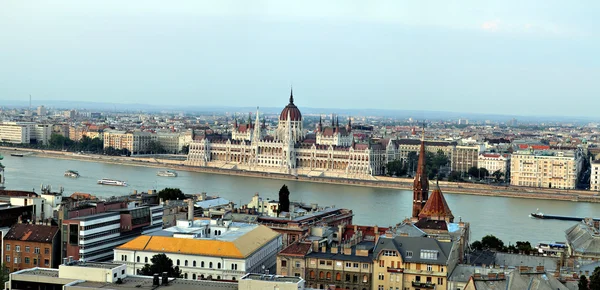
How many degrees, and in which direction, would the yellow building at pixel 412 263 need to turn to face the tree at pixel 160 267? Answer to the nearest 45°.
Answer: approximately 90° to its right

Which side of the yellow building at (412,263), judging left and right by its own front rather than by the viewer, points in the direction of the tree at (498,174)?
back

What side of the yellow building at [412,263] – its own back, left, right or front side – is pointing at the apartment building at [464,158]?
back

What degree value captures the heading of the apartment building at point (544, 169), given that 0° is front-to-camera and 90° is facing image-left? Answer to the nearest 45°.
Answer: approximately 0°

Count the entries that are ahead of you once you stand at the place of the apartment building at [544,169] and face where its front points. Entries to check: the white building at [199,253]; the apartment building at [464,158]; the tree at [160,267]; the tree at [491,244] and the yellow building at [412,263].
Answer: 4

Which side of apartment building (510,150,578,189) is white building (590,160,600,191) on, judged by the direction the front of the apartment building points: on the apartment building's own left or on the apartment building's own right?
on the apartment building's own left

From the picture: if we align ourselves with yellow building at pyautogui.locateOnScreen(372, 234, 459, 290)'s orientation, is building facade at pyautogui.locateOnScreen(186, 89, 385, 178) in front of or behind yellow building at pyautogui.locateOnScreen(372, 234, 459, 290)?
behind

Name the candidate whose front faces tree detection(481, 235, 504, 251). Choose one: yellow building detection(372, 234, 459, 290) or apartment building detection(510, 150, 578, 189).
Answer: the apartment building

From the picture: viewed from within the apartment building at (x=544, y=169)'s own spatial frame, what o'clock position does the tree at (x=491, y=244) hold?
The tree is roughly at 12 o'clock from the apartment building.

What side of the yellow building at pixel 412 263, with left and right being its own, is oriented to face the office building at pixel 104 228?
right

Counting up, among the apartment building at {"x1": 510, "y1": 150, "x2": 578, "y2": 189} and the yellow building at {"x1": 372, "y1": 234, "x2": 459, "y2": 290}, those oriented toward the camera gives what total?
2

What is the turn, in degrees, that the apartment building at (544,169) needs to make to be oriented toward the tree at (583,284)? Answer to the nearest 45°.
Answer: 0° — it already faces it
